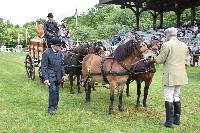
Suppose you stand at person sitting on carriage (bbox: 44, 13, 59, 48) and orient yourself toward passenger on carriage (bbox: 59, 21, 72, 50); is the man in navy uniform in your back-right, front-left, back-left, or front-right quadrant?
back-right

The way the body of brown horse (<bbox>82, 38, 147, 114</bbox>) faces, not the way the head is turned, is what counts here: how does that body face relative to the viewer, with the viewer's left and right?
facing the viewer and to the right of the viewer

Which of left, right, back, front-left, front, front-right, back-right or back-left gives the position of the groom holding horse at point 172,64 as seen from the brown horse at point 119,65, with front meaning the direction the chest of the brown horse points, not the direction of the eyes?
front

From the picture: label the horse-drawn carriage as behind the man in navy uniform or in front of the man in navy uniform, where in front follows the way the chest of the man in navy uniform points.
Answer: behind

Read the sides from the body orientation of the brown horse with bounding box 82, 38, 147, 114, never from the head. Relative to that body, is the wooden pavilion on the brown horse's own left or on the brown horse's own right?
on the brown horse's own left

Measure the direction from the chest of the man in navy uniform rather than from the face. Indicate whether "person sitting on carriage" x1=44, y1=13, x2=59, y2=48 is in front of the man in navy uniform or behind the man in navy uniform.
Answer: behind

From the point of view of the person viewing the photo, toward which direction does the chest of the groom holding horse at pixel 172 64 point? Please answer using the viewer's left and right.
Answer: facing away from the viewer and to the left of the viewer

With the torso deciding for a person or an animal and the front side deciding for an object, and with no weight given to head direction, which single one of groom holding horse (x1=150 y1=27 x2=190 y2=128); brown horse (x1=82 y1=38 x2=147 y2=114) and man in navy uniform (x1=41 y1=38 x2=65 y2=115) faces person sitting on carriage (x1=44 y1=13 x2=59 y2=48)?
the groom holding horse

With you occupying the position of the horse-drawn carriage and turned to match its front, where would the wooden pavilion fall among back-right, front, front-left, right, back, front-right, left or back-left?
left

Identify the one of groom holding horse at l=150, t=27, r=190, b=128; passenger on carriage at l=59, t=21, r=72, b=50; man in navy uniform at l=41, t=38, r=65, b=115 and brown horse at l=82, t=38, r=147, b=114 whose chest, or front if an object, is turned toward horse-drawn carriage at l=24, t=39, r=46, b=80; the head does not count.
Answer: the groom holding horse

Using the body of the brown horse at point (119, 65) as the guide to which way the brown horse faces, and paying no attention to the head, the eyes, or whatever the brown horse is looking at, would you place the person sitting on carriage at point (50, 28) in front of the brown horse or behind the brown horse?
behind

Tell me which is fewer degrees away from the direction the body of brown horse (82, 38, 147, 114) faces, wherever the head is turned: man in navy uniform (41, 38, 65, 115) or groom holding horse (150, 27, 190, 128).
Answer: the groom holding horse

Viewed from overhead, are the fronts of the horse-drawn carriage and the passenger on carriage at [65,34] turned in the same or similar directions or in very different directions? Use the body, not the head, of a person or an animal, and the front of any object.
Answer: same or similar directions

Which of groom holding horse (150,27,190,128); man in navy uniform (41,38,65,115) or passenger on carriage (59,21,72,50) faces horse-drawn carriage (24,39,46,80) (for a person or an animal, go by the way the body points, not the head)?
the groom holding horse
